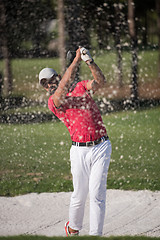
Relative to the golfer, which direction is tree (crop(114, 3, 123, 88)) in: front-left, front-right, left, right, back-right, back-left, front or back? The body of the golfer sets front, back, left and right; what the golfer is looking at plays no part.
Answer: back

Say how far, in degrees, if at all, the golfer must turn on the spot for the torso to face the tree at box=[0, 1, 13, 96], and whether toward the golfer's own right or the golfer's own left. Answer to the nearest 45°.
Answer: approximately 180°

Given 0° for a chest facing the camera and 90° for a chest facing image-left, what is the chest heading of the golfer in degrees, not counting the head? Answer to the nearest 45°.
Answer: approximately 0°
